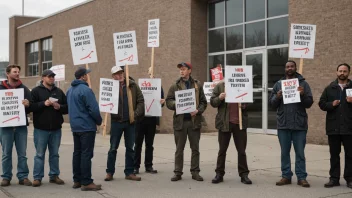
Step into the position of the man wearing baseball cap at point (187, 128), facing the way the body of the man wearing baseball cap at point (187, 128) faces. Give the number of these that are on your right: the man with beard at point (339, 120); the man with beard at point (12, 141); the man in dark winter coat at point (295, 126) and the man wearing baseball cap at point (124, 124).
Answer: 2

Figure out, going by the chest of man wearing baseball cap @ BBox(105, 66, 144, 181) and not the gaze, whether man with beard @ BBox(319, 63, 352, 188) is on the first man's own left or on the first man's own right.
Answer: on the first man's own left

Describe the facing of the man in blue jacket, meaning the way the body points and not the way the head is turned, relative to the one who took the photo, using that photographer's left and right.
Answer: facing away from the viewer and to the right of the viewer

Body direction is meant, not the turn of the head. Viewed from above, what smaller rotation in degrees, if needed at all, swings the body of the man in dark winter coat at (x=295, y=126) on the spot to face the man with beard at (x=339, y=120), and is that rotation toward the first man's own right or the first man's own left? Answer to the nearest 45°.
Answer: approximately 90° to the first man's own left

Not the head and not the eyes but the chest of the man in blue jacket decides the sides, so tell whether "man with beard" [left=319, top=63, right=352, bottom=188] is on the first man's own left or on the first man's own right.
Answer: on the first man's own right

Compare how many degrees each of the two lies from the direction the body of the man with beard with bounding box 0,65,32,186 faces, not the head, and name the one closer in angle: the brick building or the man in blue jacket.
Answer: the man in blue jacket

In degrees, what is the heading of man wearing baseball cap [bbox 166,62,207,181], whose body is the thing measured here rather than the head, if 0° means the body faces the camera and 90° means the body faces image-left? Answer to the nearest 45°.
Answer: approximately 0°

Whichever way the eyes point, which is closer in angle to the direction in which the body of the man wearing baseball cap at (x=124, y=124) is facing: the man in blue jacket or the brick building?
the man in blue jacket
